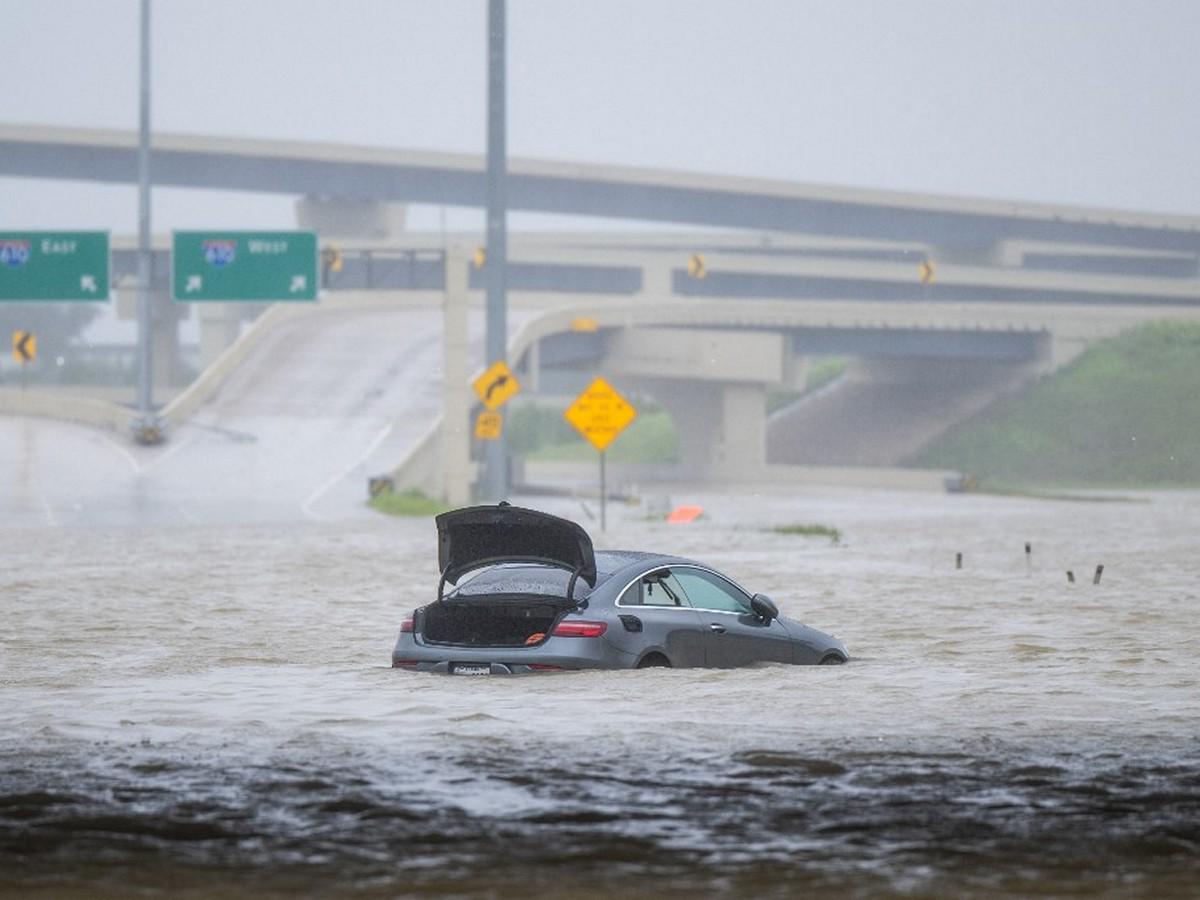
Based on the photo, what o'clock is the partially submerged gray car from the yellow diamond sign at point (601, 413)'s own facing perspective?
The partially submerged gray car is roughly at 12 o'clock from the yellow diamond sign.

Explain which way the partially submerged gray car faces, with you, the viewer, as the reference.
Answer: facing away from the viewer and to the right of the viewer

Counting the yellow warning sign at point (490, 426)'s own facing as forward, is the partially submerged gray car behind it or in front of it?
in front

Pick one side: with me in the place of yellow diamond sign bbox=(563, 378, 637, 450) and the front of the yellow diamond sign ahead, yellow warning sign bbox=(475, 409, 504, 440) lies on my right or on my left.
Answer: on my right

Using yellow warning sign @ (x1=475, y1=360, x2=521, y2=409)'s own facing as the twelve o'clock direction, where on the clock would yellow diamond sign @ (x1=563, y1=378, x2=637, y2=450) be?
The yellow diamond sign is roughly at 10 o'clock from the yellow warning sign.

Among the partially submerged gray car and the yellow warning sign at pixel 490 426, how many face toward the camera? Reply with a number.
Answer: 1

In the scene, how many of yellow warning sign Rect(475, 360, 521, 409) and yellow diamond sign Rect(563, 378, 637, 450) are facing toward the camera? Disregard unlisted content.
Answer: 2

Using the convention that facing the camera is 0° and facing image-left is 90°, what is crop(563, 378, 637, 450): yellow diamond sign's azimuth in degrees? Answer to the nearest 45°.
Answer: approximately 0°

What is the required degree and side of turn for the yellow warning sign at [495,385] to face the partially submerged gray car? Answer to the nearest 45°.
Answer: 0° — it already faces it

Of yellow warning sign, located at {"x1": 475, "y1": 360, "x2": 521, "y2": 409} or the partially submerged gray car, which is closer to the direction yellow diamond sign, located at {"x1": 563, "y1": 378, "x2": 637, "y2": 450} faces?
the partially submerged gray car

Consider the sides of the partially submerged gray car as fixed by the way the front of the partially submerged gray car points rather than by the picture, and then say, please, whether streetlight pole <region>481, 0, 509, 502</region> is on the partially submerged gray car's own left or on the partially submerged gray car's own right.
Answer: on the partially submerged gray car's own left

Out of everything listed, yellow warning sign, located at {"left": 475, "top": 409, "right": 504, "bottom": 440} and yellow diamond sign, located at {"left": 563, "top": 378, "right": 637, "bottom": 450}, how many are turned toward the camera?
2

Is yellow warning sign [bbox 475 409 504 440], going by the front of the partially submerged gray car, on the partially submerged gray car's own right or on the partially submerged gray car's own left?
on the partially submerged gray car's own left
